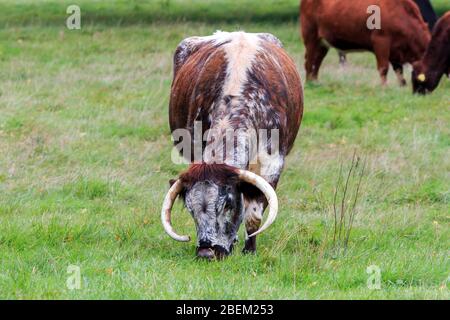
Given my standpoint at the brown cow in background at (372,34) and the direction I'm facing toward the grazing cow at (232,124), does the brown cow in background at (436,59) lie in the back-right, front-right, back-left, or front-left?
front-left

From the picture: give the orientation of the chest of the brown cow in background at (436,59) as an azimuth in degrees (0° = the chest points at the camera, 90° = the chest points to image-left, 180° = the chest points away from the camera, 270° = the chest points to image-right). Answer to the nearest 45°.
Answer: approximately 90°

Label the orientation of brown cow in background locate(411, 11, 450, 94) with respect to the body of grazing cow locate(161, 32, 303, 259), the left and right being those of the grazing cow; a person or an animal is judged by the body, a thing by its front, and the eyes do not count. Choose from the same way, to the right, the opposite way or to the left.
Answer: to the right

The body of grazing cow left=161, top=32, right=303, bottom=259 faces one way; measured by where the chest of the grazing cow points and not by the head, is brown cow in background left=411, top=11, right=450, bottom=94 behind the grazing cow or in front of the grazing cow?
behind

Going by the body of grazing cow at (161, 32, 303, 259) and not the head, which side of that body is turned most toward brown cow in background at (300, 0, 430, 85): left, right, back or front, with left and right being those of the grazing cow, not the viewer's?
back

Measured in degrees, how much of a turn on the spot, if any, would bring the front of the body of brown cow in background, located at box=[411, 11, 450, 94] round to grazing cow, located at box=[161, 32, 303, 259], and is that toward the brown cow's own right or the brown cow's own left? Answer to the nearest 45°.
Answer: approximately 90° to the brown cow's own left

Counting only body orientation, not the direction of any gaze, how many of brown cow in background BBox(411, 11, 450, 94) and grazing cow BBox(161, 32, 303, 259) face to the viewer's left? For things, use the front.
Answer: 1

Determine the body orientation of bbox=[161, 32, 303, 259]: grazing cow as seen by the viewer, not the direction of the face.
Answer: toward the camera
